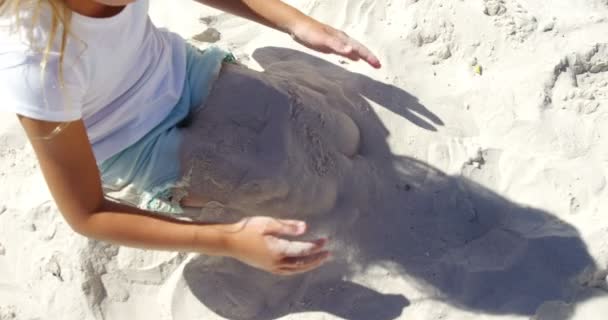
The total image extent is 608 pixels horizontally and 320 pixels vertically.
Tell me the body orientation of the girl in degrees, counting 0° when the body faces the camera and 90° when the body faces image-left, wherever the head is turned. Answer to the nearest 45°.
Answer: approximately 315°
